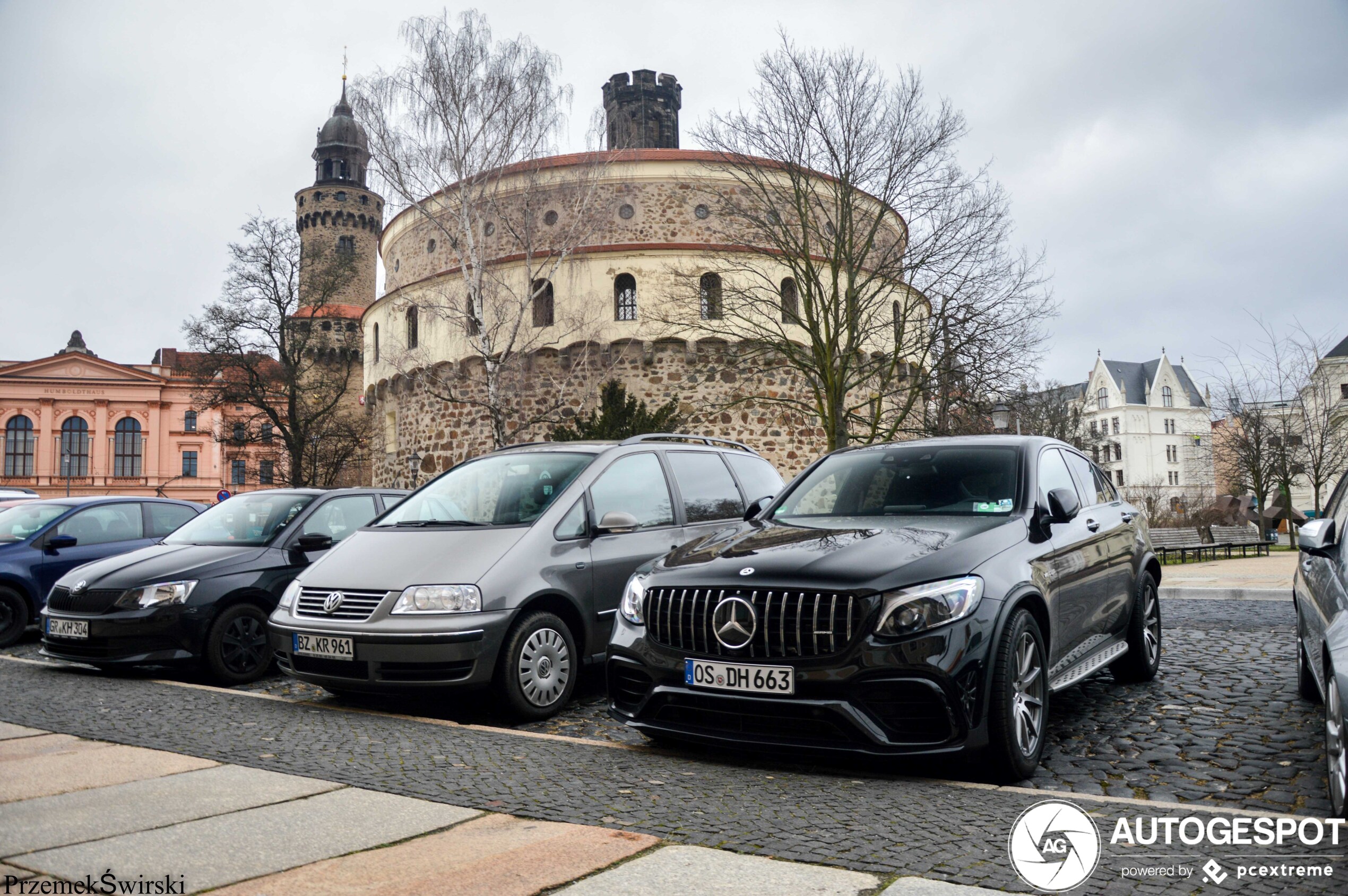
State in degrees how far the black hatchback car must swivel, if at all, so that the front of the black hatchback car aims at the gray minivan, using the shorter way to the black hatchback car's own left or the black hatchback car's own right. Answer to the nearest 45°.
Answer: approximately 90° to the black hatchback car's own left

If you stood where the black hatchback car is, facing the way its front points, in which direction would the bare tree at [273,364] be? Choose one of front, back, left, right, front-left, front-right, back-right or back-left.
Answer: back-right

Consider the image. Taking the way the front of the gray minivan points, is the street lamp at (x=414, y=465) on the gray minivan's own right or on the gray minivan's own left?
on the gray minivan's own right

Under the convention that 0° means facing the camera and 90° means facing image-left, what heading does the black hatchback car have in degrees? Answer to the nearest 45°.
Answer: approximately 45°

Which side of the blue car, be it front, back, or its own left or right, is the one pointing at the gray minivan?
left

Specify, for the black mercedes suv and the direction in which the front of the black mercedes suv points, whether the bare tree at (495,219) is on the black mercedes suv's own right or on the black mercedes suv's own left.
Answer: on the black mercedes suv's own right

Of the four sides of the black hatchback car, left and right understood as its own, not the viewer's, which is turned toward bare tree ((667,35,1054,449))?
back

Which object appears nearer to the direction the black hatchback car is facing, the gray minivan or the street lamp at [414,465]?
the gray minivan

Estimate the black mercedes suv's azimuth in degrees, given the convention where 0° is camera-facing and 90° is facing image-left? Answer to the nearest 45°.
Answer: approximately 45°

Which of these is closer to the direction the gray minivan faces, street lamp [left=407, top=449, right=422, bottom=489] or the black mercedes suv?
the black mercedes suv
